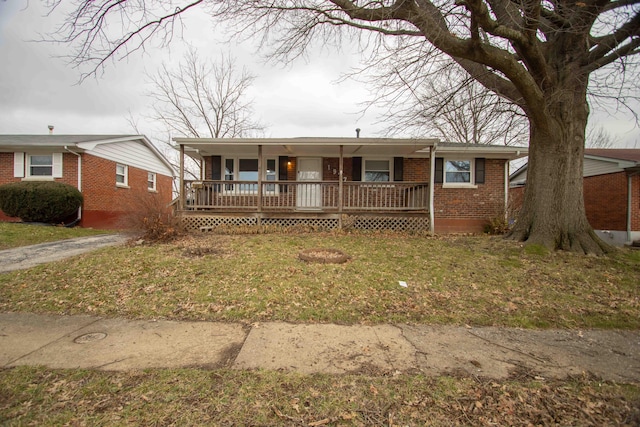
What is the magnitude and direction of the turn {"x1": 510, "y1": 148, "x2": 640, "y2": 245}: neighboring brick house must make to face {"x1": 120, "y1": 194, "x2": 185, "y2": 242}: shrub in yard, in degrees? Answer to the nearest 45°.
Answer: approximately 90° to its right

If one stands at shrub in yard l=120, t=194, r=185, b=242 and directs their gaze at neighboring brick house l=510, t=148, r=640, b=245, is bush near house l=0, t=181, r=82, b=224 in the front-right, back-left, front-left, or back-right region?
back-left

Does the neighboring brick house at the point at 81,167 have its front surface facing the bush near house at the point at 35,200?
yes

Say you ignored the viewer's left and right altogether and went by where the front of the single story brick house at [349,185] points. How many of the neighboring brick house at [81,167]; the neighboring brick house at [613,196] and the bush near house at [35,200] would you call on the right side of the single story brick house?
2

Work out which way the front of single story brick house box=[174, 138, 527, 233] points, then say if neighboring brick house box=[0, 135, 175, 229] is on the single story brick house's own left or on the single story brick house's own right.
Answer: on the single story brick house's own right

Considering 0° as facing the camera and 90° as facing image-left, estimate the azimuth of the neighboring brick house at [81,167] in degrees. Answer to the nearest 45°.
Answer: approximately 45°

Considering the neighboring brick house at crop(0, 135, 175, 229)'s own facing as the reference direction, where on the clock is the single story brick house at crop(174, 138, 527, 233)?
The single story brick house is roughly at 9 o'clock from the neighboring brick house.

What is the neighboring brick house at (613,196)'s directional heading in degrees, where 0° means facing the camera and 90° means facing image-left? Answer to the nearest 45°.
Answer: approximately 315°

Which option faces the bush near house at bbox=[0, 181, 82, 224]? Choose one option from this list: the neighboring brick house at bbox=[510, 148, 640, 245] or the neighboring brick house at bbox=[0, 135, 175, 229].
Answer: the neighboring brick house at bbox=[0, 135, 175, 229]
